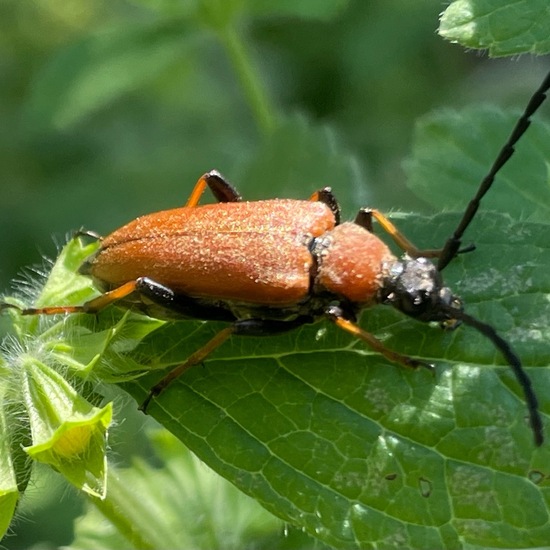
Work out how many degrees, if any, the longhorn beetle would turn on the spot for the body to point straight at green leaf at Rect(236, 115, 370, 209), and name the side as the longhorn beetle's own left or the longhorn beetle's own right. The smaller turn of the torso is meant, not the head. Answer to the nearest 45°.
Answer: approximately 90° to the longhorn beetle's own left

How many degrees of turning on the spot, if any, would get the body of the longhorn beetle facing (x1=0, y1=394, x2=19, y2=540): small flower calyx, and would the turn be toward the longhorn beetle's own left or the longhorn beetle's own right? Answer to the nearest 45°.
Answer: approximately 135° to the longhorn beetle's own right

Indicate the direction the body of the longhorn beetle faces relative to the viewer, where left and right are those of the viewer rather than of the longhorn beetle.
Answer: facing to the right of the viewer
